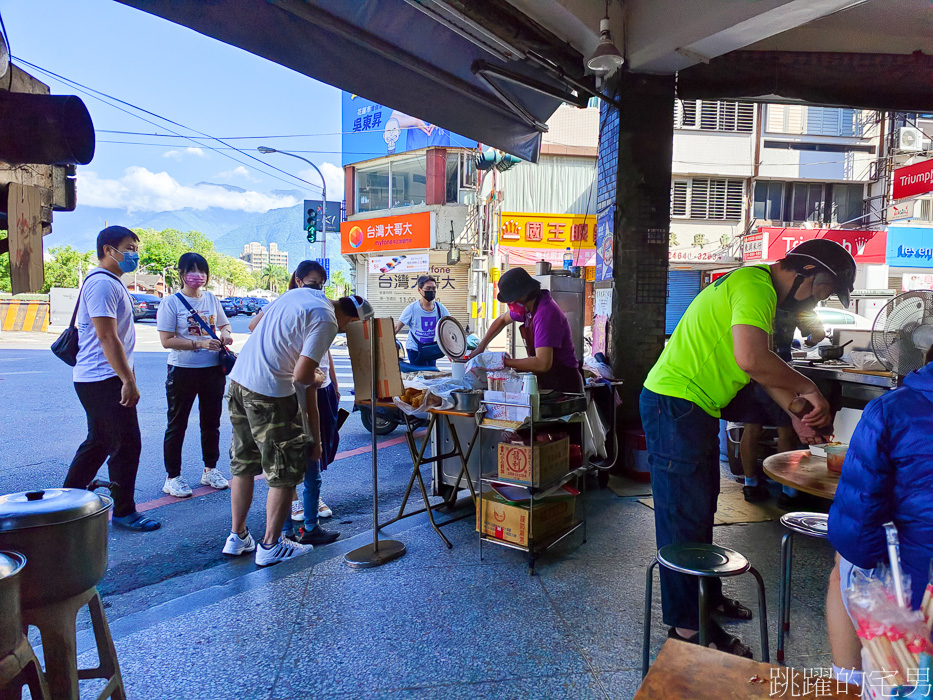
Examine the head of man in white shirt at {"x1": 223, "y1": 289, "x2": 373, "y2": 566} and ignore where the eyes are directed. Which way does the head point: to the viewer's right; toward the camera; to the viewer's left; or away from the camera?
to the viewer's right

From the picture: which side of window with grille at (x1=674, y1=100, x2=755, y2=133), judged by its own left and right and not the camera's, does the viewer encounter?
front

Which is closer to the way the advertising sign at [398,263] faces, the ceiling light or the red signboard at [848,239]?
the ceiling light

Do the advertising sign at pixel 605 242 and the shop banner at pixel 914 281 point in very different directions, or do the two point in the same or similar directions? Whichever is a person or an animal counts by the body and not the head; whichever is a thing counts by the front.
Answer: same or similar directions

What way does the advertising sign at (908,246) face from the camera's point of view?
toward the camera

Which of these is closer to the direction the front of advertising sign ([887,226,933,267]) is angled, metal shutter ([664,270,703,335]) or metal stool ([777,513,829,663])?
the metal stool

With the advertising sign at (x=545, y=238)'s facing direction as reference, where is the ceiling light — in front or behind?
in front

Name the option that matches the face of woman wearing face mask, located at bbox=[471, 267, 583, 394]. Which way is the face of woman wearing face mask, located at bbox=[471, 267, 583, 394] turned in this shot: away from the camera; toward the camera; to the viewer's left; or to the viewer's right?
to the viewer's left

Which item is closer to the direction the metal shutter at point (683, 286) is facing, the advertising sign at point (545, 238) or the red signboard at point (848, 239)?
the advertising sign

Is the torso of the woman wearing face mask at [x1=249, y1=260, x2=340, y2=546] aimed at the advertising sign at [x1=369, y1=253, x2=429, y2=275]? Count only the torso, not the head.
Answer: no

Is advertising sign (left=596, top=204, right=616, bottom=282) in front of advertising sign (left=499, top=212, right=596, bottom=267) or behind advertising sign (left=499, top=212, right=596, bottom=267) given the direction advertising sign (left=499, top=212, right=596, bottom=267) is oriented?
in front

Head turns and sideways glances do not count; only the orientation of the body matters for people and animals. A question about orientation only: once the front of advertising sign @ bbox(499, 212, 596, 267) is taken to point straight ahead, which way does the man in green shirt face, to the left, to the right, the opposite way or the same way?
to the left

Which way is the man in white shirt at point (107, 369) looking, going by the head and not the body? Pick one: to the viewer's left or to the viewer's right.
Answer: to the viewer's right

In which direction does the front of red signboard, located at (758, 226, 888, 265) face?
toward the camera

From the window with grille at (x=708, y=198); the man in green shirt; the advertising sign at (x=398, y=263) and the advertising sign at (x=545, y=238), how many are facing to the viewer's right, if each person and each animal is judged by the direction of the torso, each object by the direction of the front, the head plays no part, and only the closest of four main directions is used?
1

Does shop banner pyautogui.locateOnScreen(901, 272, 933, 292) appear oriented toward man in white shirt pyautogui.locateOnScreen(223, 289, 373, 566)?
yes

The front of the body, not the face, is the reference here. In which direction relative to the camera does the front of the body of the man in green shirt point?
to the viewer's right

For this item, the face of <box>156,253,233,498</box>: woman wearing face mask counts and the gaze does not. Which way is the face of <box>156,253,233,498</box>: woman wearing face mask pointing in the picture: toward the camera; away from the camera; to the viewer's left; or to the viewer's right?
toward the camera

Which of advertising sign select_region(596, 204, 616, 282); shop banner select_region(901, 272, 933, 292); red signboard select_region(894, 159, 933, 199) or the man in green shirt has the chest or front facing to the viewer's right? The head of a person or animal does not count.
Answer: the man in green shirt
